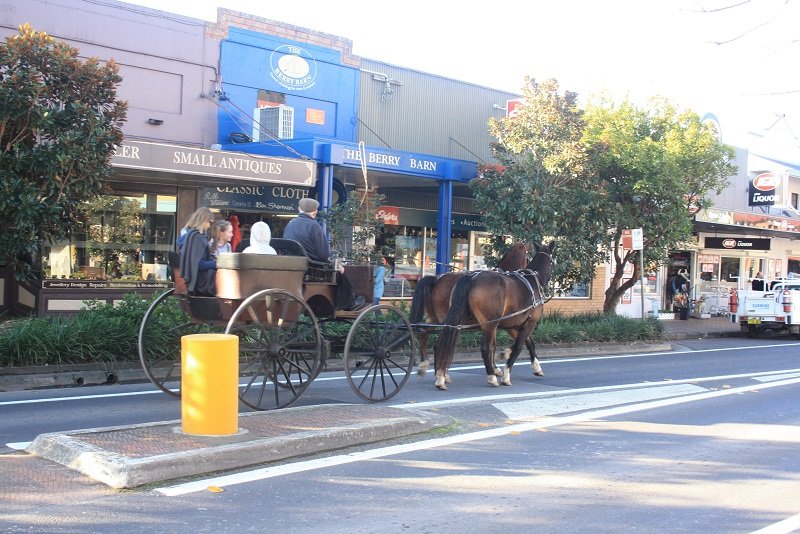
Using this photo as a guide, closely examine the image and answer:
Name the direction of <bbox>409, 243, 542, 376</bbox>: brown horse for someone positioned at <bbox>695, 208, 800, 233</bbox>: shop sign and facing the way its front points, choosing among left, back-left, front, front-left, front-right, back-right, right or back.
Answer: front-right

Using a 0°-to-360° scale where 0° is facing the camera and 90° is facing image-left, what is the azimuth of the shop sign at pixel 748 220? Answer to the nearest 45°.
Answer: approximately 315°

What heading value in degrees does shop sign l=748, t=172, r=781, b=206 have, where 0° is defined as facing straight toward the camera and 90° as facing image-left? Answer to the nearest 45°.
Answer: approximately 0°

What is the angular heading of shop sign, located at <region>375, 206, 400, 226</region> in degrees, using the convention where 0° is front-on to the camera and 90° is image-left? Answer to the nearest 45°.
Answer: approximately 315°

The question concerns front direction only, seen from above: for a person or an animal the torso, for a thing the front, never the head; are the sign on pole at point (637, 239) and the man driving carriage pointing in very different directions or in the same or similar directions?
very different directions

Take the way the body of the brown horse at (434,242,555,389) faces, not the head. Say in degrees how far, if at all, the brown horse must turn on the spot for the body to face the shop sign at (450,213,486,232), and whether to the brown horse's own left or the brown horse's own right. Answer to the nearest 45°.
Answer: approximately 45° to the brown horse's own left

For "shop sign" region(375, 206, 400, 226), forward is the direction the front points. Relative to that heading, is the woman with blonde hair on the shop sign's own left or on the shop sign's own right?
on the shop sign's own right

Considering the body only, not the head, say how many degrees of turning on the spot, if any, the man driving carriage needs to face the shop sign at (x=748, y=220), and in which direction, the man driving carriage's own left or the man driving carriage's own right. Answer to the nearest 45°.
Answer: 0° — they already face it

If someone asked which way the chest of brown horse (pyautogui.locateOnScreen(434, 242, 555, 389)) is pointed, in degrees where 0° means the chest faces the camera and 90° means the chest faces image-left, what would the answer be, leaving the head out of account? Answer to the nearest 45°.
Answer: approximately 225°

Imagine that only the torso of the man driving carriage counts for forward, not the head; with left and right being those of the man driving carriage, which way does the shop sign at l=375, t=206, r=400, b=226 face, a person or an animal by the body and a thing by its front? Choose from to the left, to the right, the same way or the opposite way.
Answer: to the right

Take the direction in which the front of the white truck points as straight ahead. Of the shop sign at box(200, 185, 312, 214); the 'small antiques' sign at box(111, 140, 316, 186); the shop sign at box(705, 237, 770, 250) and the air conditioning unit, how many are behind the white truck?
3

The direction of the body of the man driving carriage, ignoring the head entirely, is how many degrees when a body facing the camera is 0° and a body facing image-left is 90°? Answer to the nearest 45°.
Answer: approximately 225°

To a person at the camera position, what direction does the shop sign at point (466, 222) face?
facing the viewer

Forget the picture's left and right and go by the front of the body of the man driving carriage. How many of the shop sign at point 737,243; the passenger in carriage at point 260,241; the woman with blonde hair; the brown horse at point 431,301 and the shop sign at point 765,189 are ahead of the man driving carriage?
3

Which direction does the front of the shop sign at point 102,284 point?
toward the camera

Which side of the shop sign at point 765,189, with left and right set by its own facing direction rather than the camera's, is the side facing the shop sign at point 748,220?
front
